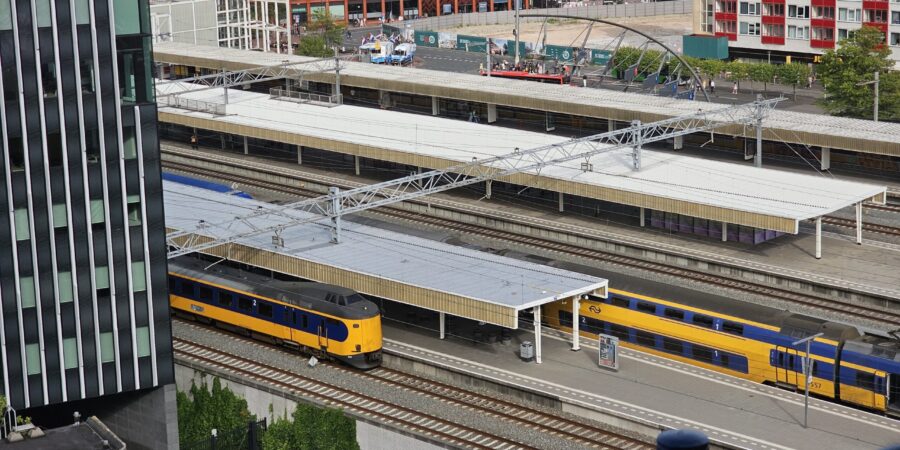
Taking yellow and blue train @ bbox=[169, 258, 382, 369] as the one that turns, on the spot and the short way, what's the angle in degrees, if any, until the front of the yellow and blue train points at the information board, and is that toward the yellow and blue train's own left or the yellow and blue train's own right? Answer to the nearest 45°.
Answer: approximately 45° to the yellow and blue train's own left

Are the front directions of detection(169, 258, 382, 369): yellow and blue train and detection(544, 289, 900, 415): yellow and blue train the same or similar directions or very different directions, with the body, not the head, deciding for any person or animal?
very different directions

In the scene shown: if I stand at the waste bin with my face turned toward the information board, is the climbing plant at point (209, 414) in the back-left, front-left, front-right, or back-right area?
back-right

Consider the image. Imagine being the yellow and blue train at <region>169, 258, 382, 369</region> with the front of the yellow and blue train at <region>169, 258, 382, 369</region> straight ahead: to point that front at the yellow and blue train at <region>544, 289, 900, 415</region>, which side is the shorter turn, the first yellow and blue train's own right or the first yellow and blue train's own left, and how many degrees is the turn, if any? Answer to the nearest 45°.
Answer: approximately 45° to the first yellow and blue train's own left

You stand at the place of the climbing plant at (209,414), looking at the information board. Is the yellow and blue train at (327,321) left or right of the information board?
left

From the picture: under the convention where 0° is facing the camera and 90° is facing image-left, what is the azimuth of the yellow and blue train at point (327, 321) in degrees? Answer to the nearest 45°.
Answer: approximately 315°

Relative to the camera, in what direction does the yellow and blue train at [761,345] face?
facing away from the viewer and to the left of the viewer

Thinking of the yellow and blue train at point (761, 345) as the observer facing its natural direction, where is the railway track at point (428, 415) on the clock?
The railway track is roughly at 10 o'clock from the yellow and blue train.

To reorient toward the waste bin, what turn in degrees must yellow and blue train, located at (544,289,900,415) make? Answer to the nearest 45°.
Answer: approximately 45° to its left

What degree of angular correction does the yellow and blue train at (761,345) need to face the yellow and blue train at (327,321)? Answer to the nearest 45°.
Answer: approximately 180°
